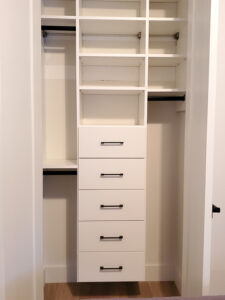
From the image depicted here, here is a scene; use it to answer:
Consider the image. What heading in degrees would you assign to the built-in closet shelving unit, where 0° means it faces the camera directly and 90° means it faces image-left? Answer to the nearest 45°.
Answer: approximately 0°
